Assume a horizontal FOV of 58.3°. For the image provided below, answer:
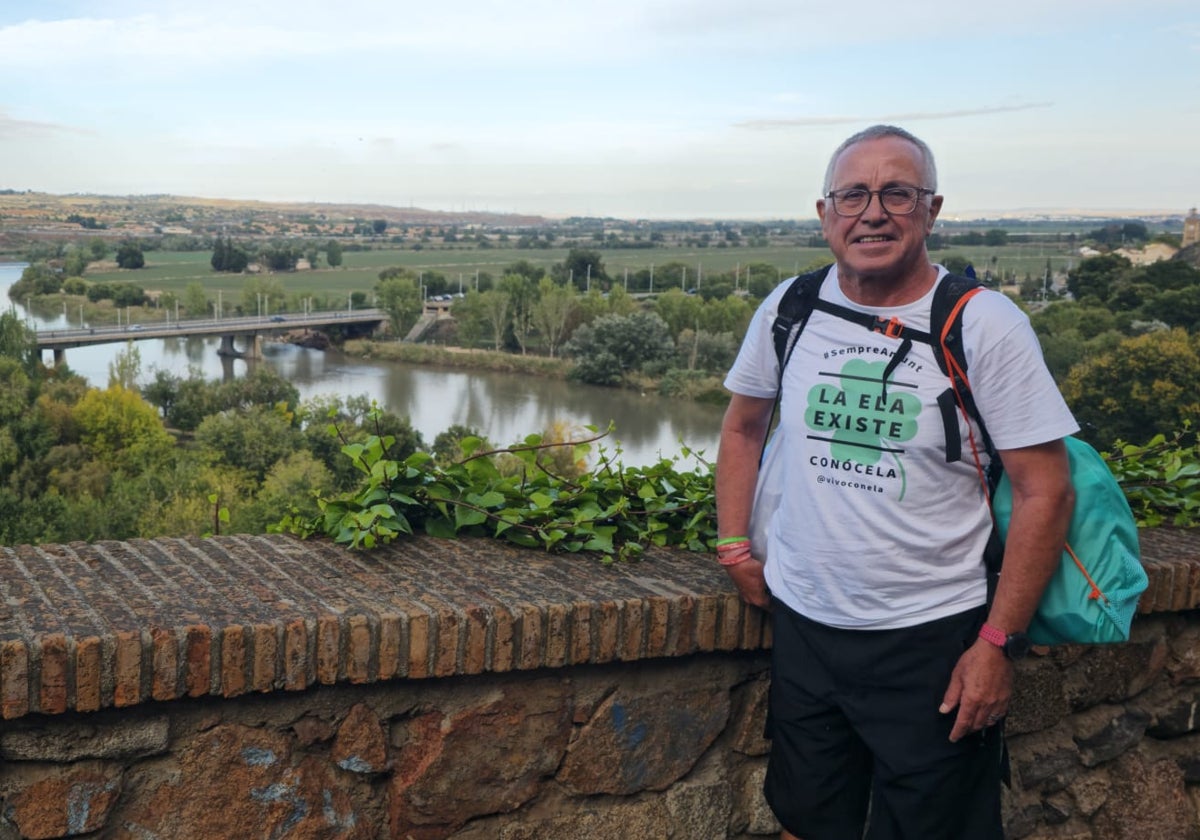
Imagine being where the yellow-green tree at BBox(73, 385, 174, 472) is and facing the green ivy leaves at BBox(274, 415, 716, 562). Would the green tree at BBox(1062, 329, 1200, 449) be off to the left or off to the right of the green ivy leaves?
left

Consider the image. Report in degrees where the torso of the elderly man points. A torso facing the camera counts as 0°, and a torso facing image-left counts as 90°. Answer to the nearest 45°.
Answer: approximately 0°

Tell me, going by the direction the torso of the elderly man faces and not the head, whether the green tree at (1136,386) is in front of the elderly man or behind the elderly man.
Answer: behind

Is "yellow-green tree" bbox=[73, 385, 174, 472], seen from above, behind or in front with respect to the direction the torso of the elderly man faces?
behind
